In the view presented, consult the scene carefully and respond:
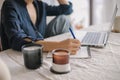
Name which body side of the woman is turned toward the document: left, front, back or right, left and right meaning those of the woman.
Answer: front

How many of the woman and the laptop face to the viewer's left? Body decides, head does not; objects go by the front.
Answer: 1

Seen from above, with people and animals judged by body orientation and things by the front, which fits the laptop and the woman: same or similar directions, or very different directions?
very different directions

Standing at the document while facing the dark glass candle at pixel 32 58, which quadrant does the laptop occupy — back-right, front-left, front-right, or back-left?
back-right

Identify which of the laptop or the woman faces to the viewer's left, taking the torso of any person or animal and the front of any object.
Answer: the laptop

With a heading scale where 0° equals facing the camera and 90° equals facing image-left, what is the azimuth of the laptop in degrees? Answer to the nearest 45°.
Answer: approximately 90°

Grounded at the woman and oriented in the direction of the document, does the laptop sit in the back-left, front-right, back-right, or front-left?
front-left
